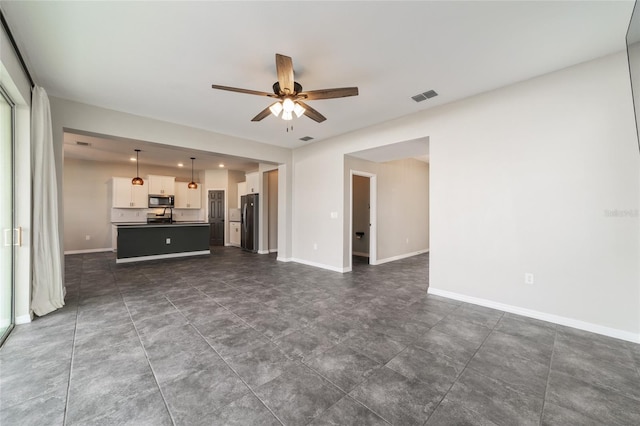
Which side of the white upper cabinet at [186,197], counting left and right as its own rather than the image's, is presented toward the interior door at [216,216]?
left

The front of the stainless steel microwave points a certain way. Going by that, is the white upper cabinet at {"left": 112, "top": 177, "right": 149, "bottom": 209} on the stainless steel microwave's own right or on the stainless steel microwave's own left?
on the stainless steel microwave's own right

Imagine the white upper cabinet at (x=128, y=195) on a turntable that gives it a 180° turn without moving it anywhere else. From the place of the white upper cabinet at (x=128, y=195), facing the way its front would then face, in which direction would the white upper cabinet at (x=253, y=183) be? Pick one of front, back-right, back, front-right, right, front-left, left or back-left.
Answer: back-right

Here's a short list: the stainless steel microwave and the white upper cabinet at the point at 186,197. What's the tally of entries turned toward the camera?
2

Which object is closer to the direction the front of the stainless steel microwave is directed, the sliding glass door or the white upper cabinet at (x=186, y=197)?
the sliding glass door

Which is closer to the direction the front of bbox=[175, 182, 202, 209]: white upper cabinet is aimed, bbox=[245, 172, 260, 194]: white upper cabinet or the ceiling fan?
the ceiling fan

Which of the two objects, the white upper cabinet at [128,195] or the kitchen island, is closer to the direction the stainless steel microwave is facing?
the kitchen island

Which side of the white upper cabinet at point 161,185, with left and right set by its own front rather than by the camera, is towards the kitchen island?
front

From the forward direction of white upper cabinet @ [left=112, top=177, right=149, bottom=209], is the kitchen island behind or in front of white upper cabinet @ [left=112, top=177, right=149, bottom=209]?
in front

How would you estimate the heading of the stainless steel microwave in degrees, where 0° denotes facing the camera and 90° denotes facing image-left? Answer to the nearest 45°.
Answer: approximately 0°
